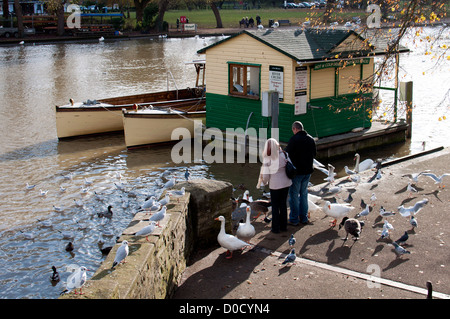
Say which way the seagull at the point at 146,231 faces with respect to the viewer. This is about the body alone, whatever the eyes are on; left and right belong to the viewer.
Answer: facing to the right of the viewer

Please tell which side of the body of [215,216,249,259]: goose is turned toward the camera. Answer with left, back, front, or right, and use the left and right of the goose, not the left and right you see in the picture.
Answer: left

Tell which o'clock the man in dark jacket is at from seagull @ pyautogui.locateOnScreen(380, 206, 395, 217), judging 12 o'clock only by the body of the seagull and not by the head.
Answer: The man in dark jacket is roughly at 11 o'clock from the seagull.
